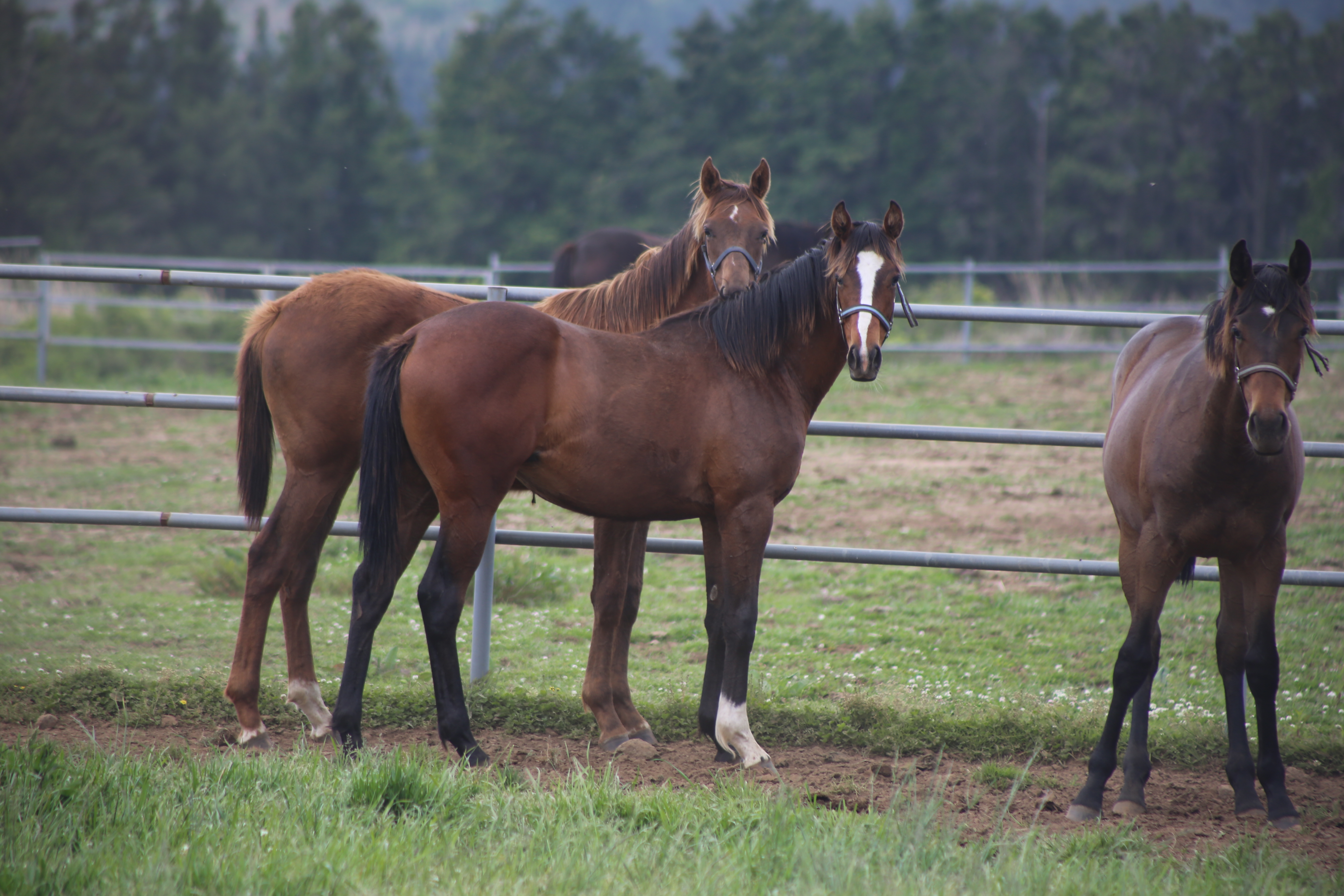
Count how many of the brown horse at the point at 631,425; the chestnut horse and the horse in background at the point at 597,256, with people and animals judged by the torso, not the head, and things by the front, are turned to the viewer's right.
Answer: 3

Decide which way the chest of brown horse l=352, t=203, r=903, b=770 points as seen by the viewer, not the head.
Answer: to the viewer's right

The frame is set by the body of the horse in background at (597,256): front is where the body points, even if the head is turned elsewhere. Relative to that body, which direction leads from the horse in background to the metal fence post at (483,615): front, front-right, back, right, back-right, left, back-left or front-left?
right

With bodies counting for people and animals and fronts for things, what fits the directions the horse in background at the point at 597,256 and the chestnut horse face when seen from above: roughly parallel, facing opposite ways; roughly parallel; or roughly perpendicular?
roughly parallel

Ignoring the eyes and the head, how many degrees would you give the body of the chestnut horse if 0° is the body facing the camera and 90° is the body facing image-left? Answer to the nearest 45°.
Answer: approximately 270°

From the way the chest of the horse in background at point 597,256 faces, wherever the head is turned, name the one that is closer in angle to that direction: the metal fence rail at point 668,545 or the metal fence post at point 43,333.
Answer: the metal fence rail

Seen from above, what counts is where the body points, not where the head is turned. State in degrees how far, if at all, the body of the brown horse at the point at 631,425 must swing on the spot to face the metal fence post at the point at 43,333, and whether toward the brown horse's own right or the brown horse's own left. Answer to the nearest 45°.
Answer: approximately 135° to the brown horse's own left

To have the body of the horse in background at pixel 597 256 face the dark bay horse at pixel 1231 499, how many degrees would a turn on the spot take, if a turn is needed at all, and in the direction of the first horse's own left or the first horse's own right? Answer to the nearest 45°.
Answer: approximately 90° to the first horse's own right

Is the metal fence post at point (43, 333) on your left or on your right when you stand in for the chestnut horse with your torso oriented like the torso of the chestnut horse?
on your left

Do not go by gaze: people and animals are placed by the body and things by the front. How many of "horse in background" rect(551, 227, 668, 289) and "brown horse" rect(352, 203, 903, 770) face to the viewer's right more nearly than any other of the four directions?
2

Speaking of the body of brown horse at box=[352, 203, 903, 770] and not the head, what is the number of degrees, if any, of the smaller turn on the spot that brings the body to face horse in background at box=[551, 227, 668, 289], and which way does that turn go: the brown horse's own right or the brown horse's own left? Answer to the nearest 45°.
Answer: approximately 90° to the brown horse's own left

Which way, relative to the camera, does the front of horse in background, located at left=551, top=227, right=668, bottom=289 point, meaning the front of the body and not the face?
to the viewer's right

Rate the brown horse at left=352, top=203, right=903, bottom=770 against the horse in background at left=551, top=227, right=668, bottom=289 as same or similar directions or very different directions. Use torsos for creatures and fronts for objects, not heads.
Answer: same or similar directions

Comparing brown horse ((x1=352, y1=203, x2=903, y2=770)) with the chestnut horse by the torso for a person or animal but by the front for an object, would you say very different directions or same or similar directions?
same or similar directions
